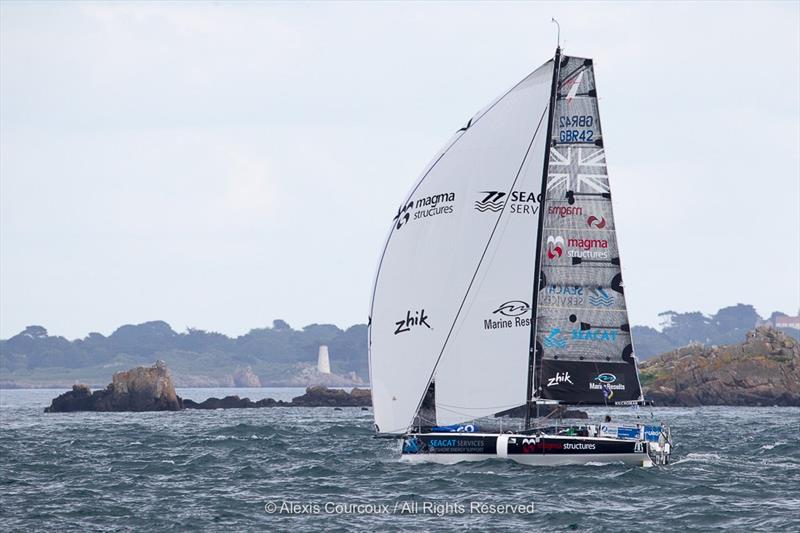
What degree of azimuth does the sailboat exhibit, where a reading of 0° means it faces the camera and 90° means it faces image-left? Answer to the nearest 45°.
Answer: approximately 90°
